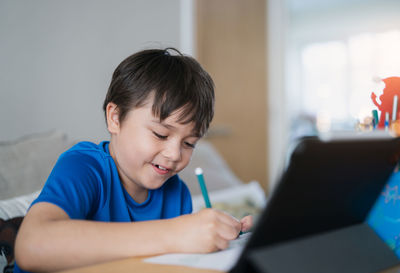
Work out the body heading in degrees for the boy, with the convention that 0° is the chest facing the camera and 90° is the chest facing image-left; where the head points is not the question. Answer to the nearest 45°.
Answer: approximately 315°

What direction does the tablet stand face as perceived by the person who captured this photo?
facing away from the viewer and to the left of the viewer

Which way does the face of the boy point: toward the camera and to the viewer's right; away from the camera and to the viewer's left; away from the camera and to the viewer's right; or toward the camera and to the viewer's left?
toward the camera and to the viewer's right

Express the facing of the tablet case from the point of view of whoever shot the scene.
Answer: facing away from the viewer and to the left of the viewer
